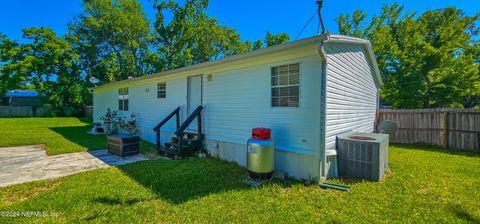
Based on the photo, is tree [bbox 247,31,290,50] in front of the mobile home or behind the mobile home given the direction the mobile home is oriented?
behind

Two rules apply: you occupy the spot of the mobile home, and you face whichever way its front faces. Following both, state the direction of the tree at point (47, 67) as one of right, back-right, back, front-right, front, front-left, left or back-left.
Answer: right

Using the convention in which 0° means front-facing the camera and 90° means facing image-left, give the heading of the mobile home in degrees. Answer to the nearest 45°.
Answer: approximately 45°

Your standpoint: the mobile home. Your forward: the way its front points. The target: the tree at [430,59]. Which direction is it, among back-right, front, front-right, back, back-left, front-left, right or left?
back

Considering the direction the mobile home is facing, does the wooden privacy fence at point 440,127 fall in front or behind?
behind

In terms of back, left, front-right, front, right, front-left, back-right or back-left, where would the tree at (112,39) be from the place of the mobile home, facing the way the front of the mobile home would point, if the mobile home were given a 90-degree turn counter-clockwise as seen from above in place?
back

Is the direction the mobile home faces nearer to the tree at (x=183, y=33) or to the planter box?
the planter box
